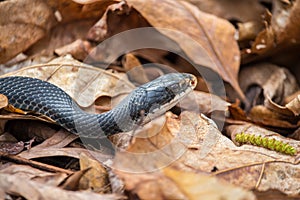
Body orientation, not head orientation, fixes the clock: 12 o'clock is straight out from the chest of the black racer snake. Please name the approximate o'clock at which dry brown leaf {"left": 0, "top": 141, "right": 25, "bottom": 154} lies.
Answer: The dry brown leaf is roughly at 5 o'clock from the black racer snake.

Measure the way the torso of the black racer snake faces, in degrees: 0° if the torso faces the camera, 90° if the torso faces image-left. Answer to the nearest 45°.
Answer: approximately 270°

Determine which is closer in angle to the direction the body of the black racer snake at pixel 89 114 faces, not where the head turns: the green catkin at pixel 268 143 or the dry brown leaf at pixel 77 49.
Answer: the green catkin

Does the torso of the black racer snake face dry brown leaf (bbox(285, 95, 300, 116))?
yes

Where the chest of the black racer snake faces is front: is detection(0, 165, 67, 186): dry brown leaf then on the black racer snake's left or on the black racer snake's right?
on the black racer snake's right

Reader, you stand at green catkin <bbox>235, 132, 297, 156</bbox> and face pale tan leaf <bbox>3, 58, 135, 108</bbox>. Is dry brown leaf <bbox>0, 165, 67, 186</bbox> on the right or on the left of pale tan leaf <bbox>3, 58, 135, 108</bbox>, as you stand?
left

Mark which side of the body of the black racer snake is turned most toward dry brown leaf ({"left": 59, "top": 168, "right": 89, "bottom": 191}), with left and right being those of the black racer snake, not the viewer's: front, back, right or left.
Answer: right

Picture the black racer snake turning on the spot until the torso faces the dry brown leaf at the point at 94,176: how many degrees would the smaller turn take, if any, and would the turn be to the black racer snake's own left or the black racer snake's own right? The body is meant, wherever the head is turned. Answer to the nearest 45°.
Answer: approximately 90° to the black racer snake's own right

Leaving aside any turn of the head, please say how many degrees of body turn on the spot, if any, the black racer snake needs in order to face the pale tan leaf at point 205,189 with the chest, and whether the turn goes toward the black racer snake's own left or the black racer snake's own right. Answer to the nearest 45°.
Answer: approximately 90° to the black racer snake's own right

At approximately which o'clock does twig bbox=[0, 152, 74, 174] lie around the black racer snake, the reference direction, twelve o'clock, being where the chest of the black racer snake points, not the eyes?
The twig is roughly at 4 o'clock from the black racer snake.

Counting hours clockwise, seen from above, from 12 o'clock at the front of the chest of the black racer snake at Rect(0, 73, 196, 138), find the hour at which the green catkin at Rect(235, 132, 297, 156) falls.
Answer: The green catkin is roughly at 1 o'clock from the black racer snake.

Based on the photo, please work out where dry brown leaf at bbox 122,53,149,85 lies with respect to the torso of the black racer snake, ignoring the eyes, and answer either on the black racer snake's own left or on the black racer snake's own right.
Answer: on the black racer snake's own left

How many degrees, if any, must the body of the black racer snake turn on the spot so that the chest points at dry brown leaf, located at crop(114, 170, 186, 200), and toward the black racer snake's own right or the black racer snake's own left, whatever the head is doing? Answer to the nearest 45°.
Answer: approximately 90° to the black racer snake's own right

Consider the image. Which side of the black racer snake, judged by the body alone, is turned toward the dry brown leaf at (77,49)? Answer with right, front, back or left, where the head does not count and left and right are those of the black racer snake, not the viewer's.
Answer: left
